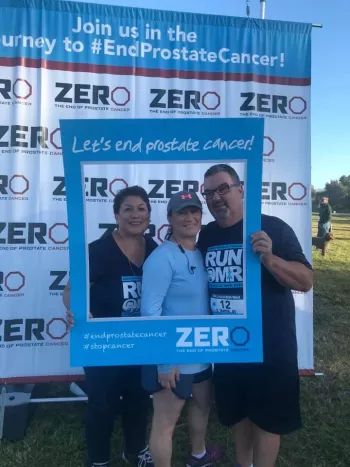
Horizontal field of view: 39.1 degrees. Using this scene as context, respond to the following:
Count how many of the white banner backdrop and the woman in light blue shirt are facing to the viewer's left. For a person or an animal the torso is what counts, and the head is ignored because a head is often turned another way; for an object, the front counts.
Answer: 0

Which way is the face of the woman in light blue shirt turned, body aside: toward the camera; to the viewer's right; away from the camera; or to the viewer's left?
toward the camera

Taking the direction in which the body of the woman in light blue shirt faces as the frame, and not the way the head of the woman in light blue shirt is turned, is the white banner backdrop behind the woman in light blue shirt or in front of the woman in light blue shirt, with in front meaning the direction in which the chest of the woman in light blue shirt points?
behind

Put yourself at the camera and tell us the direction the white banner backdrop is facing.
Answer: facing the viewer

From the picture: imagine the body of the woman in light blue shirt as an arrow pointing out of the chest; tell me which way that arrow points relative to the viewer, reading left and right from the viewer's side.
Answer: facing the viewer and to the right of the viewer

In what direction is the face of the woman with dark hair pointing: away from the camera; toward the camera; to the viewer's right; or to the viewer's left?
toward the camera

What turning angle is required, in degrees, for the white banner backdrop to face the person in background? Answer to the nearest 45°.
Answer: approximately 135° to its left

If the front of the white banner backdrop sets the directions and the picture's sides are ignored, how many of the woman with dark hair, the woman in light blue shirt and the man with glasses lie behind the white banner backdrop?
0
